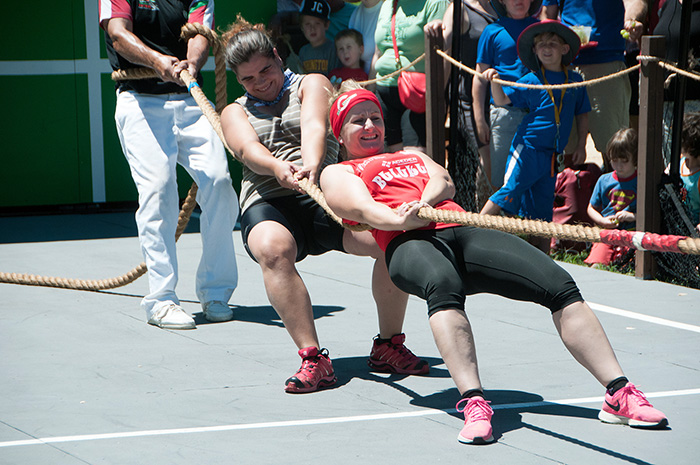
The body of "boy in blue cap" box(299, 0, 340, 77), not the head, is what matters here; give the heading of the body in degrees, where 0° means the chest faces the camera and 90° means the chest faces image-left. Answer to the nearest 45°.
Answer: approximately 0°

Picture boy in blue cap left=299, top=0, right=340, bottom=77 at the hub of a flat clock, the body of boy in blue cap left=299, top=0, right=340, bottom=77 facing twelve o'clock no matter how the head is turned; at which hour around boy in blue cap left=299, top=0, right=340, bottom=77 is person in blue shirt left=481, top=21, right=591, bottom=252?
person in blue shirt left=481, top=21, right=591, bottom=252 is roughly at 11 o'clock from boy in blue cap left=299, top=0, right=340, bottom=77.

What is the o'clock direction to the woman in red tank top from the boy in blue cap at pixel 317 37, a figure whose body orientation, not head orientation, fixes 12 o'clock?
The woman in red tank top is roughly at 12 o'clock from the boy in blue cap.

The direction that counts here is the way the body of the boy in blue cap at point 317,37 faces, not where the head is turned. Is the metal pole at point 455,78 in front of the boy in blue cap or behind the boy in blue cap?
in front

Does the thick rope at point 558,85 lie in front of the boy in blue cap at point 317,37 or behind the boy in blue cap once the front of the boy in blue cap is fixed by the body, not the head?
in front

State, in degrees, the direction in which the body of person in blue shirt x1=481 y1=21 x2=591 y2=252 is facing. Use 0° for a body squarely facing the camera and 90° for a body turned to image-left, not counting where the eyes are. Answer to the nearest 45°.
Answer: approximately 0°

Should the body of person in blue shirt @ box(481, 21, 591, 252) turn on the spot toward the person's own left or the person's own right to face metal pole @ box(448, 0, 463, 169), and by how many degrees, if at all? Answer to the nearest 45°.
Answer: approximately 135° to the person's own right

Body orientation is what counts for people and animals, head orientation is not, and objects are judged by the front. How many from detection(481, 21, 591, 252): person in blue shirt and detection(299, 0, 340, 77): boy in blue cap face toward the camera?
2

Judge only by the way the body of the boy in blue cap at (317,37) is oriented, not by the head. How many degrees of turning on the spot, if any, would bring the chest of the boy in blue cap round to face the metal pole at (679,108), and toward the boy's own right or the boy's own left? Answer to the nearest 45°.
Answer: approximately 45° to the boy's own left

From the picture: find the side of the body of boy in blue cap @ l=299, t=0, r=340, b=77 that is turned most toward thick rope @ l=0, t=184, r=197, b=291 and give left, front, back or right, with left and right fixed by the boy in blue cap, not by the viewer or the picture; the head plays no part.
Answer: front

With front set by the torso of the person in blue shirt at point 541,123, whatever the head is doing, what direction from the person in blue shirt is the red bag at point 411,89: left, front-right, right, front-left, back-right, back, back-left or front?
back-right
